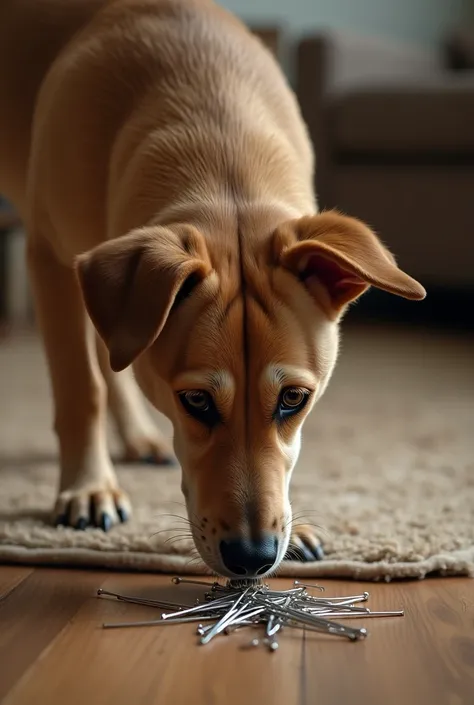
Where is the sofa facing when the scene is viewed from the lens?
facing the viewer

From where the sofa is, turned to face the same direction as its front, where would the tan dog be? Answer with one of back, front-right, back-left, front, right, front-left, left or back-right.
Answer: front
